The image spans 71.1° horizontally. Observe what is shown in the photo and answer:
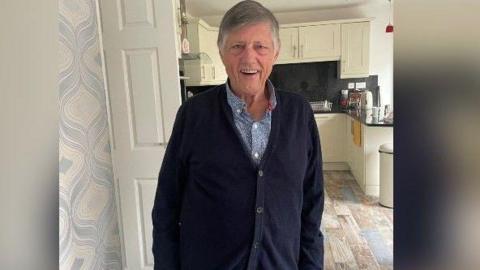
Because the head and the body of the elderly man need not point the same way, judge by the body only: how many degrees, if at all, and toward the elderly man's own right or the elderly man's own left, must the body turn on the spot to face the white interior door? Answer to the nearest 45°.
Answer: approximately 135° to the elderly man's own right

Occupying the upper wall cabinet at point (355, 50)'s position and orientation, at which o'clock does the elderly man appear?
The elderly man is roughly at 12 o'clock from the upper wall cabinet.

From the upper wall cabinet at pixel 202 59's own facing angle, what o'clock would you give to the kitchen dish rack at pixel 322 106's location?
The kitchen dish rack is roughly at 10 o'clock from the upper wall cabinet.
